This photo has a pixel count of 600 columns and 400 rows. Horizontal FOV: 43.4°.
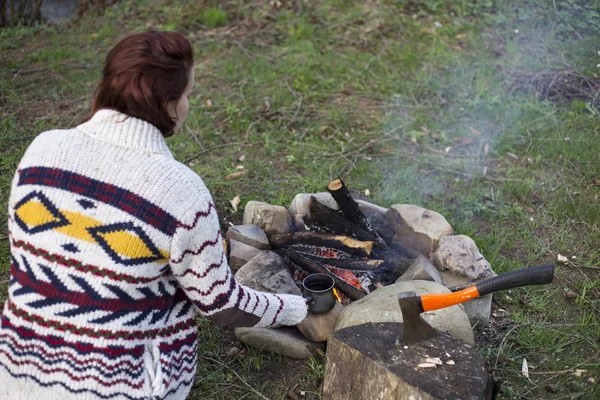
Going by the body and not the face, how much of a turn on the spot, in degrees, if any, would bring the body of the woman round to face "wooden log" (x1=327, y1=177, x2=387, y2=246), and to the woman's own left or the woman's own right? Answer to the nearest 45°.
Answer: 0° — they already face it

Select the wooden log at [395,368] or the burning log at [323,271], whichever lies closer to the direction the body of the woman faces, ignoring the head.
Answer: the burning log

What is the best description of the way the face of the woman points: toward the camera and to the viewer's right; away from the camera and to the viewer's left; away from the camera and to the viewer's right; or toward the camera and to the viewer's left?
away from the camera and to the viewer's right

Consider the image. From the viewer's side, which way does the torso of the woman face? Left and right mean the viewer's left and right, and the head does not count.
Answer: facing away from the viewer and to the right of the viewer

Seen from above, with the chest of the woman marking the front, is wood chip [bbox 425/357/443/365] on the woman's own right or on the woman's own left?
on the woman's own right
